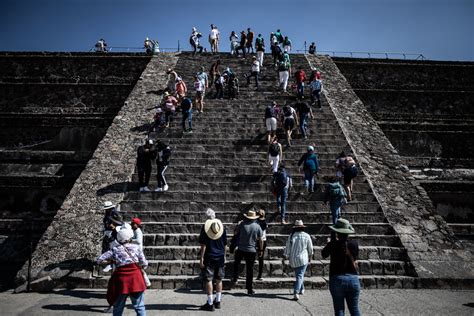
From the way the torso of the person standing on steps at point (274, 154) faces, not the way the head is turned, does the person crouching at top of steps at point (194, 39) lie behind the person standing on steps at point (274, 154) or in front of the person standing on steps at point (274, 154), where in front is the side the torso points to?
in front

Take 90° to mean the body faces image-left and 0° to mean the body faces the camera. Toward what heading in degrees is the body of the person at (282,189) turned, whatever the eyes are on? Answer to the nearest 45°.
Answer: approximately 180°

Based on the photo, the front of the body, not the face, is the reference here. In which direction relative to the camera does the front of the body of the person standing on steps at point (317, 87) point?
away from the camera

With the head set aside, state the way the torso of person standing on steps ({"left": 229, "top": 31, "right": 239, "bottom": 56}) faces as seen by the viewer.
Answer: away from the camera

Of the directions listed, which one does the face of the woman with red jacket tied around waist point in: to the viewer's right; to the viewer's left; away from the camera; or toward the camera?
away from the camera

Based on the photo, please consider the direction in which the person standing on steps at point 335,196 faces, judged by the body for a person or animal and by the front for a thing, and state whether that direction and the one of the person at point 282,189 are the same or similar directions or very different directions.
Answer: same or similar directions

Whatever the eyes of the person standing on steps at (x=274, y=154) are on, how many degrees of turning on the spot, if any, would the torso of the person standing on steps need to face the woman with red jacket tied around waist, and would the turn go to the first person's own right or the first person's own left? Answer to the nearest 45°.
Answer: approximately 180°

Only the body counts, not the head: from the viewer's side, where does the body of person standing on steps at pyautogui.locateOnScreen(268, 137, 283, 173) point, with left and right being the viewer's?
facing away from the viewer

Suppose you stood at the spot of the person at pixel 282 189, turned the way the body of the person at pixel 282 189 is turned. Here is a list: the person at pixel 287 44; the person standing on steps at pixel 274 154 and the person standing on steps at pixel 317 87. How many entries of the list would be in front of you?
3

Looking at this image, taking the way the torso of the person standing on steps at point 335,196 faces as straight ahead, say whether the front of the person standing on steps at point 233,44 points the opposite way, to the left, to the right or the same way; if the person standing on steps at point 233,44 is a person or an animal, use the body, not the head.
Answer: the same way

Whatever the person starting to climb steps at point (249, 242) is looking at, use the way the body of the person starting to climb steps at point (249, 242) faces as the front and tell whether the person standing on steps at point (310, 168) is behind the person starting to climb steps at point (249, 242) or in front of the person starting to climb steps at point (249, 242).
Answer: in front

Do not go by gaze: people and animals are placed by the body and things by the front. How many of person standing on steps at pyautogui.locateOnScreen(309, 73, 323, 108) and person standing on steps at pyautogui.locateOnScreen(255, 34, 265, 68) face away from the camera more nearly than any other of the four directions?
2

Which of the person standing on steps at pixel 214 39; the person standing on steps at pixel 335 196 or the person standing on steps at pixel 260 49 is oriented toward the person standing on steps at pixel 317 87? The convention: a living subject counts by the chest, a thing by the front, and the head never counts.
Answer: the person standing on steps at pixel 335 196

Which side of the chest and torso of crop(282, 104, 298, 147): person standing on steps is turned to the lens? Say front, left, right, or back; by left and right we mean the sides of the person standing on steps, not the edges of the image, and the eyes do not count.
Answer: back

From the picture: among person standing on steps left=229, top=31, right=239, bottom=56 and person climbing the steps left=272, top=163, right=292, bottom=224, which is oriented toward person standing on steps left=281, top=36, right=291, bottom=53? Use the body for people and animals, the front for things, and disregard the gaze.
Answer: person climbing the steps left=272, top=163, right=292, bottom=224
